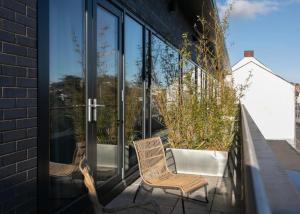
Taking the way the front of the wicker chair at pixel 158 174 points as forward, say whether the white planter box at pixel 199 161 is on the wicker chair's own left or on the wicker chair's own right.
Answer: on the wicker chair's own left

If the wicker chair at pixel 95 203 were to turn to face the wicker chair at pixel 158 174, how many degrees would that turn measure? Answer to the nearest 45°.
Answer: approximately 45° to its left

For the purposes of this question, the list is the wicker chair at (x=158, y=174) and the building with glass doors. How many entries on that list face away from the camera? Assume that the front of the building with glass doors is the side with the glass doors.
0

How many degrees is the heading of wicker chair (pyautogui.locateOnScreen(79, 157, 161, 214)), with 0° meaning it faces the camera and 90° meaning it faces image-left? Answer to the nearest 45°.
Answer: approximately 270°

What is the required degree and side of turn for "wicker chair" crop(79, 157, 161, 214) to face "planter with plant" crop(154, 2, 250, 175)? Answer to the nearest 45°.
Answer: approximately 45° to its left

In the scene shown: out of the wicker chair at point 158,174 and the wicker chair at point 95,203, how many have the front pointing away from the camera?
0
